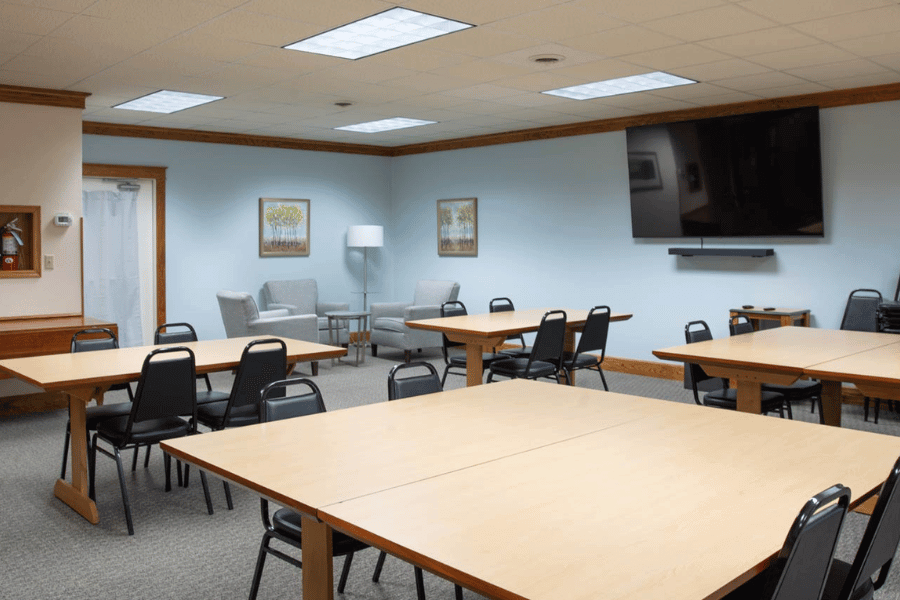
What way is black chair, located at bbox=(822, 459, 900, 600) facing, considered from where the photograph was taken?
facing away from the viewer and to the left of the viewer

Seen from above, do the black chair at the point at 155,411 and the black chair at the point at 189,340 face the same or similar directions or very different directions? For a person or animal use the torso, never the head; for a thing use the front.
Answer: very different directions

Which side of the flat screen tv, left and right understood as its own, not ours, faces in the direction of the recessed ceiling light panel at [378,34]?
front

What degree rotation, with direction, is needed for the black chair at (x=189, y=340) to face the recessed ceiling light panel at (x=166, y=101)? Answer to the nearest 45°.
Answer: approximately 135° to its left

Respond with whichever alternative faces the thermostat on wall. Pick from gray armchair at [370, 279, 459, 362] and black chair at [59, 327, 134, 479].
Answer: the gray armchair

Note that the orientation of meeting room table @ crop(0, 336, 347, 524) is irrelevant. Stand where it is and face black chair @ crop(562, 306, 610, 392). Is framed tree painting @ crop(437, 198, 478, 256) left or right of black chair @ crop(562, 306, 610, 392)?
left

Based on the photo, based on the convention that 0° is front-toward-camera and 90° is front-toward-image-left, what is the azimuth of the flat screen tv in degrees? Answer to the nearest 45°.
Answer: approximately 45°
